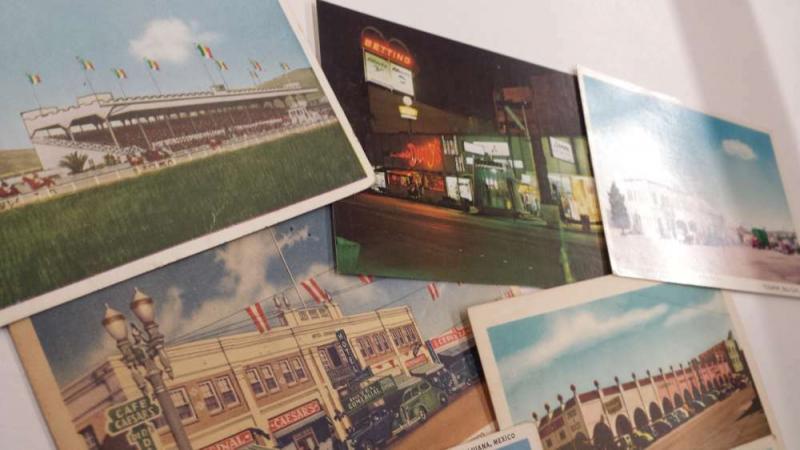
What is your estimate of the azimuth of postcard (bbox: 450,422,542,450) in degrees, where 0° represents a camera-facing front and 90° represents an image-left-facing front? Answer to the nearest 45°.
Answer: approximately 0°
